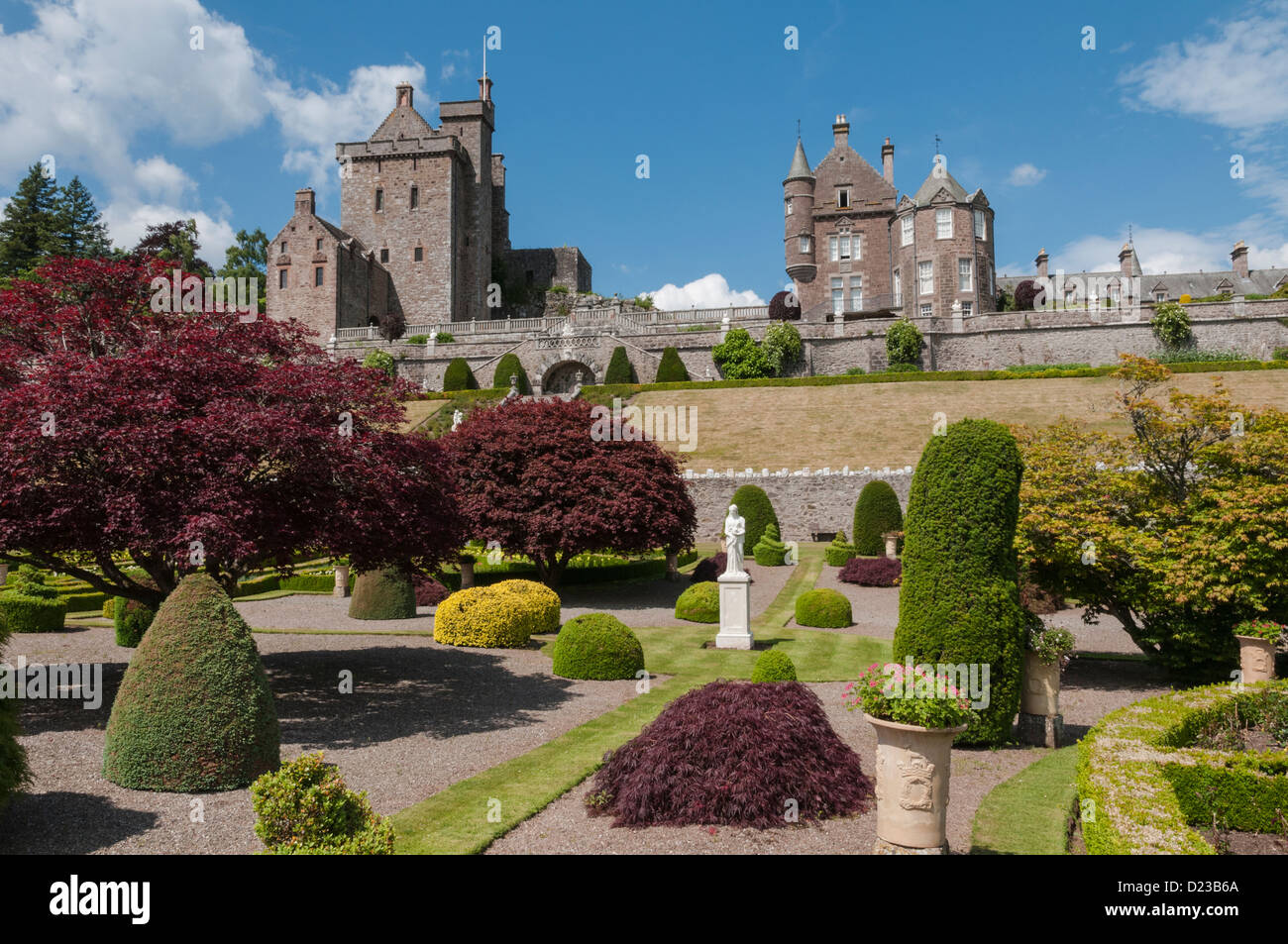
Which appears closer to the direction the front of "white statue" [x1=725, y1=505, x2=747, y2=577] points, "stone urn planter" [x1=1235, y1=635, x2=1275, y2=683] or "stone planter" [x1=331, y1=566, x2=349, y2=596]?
the stone urn planter

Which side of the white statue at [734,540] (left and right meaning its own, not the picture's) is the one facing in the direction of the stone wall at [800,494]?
back

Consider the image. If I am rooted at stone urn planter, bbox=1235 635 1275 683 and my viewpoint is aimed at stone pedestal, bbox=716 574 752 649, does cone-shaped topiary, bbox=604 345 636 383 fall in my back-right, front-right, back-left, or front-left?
front-right

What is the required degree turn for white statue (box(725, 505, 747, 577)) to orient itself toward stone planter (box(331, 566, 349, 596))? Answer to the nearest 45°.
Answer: approximately 135° to its right

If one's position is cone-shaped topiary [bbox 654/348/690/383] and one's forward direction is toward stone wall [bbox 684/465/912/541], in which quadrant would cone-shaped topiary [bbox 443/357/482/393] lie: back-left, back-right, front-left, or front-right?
back-right

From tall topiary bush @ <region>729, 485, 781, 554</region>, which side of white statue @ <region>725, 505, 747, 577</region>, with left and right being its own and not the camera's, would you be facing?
back

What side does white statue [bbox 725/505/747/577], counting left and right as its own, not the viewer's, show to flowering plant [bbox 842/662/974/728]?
front

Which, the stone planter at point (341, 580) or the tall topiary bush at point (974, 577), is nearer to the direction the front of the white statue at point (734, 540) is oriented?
the tall topiary bush

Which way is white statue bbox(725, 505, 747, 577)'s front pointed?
toward the camera

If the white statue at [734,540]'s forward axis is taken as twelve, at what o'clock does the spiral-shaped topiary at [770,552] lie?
The spiral-shaped topiary is roughly at 6 o'clock from the white statue.

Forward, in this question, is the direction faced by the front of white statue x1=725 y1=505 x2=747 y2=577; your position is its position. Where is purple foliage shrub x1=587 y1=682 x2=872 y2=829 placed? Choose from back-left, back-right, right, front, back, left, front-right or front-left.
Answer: front
